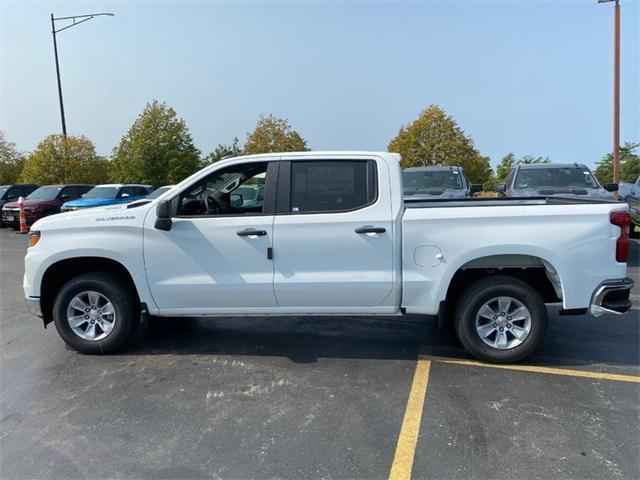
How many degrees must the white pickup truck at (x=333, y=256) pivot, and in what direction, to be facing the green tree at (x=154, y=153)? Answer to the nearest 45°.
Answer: approximately 90° to its right

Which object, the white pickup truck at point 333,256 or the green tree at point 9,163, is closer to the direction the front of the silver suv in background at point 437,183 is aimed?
the white pickup truck

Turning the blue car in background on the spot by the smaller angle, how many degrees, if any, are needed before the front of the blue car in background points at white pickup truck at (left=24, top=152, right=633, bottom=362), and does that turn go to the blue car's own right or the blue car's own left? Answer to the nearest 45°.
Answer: approximately 45° to the blue car's own left

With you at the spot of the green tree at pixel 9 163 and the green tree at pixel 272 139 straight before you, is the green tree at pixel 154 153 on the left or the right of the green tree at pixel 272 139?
right

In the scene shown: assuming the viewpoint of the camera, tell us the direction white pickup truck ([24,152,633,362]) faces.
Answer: facing to the left of the viewer

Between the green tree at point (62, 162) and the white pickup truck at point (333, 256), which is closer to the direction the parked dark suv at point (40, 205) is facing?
the white pickup truck

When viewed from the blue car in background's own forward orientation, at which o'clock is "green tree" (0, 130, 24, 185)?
The green tree is roughly at 4 o'clock from the blue car in background.

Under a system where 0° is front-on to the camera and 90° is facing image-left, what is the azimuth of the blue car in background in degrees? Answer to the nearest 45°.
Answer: approximately 45°

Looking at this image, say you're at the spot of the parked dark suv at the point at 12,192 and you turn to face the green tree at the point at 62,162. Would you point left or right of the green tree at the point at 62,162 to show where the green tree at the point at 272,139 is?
right

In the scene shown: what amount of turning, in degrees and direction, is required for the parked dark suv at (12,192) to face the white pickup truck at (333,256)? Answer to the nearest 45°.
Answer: approximately 45° to its left

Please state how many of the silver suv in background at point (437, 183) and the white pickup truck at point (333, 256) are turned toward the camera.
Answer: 1

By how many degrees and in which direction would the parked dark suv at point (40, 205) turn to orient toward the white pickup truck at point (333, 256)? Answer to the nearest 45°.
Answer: approximately 45° to its left

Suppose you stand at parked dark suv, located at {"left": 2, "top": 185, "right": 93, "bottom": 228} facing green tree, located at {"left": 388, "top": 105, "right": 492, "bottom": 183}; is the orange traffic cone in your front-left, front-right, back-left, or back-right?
back-right
